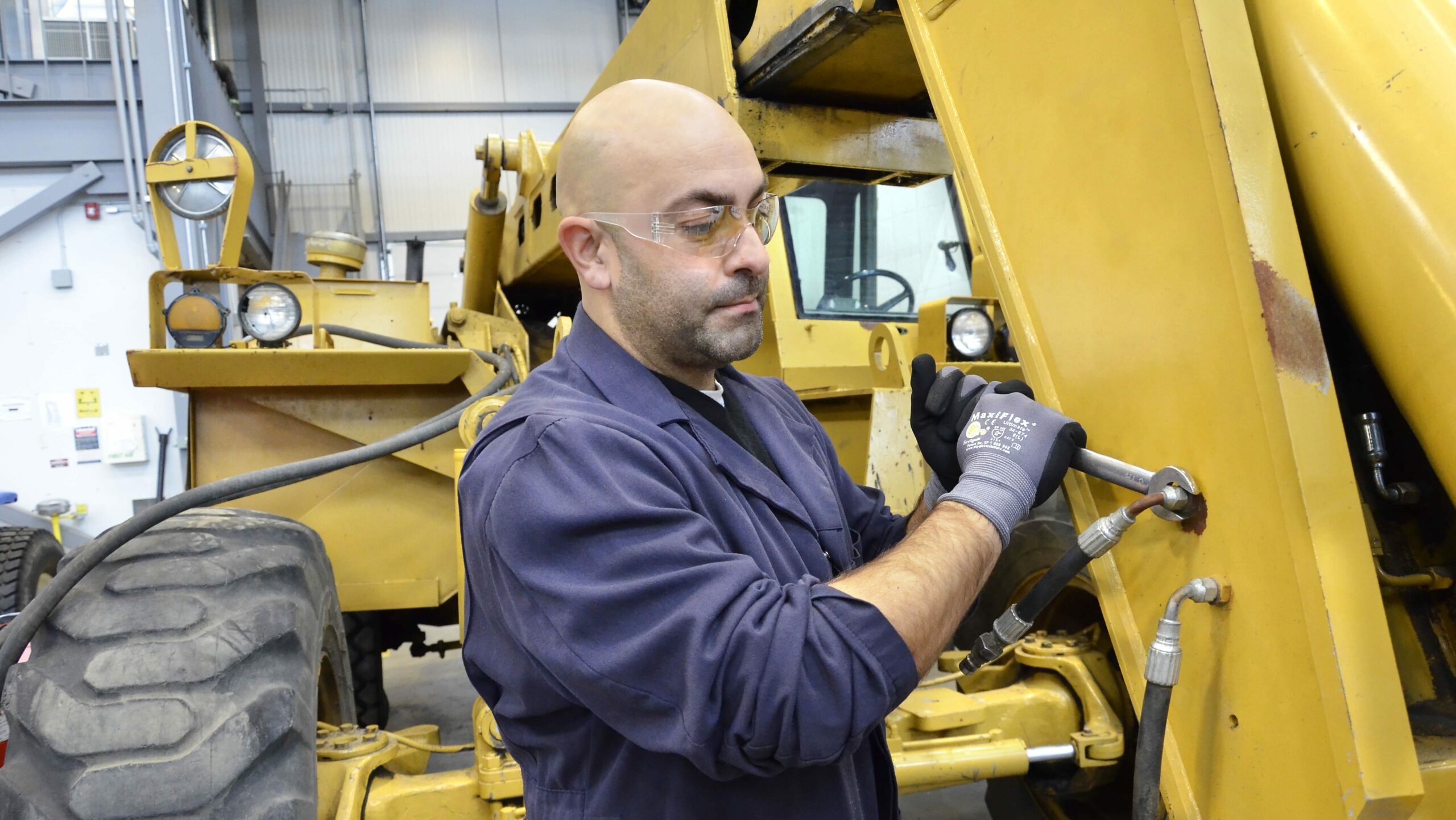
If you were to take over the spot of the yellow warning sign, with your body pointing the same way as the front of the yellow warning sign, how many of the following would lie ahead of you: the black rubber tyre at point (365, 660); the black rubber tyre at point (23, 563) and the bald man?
3

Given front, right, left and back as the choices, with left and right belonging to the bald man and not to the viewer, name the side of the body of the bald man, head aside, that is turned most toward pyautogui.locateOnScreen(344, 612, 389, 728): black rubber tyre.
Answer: back

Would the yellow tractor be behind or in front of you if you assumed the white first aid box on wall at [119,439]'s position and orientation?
in front

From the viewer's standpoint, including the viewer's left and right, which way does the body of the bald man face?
facing the viewer and to the right of the viewer

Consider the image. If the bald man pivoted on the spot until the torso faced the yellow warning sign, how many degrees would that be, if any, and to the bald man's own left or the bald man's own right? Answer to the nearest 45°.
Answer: approximately 180°

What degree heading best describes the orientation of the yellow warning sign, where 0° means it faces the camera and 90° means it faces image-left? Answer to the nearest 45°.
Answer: approximately 0°

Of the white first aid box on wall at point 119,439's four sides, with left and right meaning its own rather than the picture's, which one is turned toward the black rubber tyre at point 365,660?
front

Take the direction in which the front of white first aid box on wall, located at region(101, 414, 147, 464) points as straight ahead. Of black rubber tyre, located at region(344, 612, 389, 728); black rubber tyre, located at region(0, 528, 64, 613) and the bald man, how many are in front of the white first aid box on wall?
3
